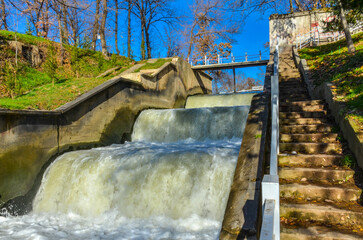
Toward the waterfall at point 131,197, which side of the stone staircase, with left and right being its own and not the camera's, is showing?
right

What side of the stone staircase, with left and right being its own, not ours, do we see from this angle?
front

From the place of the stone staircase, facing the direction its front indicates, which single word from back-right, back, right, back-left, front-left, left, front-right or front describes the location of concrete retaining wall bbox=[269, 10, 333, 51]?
back

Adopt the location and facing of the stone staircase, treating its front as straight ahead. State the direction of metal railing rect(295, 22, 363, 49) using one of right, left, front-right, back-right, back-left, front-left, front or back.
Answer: back

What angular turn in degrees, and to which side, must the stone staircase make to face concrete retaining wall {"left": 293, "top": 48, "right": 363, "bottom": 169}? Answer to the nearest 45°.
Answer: approximately 180°
